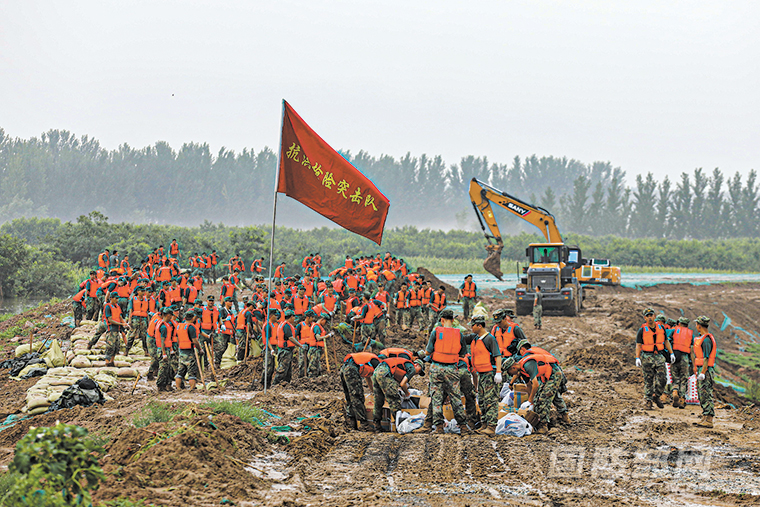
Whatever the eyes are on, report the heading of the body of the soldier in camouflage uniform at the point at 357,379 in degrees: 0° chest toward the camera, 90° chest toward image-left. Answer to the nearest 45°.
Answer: approximately 270°

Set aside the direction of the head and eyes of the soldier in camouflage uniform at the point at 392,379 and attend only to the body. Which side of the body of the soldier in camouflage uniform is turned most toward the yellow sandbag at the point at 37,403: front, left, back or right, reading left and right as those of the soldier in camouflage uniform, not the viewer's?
back

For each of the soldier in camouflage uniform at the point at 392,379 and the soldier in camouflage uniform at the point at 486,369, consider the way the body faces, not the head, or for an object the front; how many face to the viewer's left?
1

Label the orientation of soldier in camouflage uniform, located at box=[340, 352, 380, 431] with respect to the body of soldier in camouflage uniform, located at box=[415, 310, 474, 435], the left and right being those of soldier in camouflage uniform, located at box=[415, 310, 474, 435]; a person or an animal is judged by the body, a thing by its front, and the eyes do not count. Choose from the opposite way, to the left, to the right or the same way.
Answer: to the right

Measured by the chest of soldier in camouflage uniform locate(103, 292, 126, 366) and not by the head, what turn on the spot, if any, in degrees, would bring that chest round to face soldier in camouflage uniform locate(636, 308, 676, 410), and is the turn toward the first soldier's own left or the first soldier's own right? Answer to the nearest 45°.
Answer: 0° — they already face them

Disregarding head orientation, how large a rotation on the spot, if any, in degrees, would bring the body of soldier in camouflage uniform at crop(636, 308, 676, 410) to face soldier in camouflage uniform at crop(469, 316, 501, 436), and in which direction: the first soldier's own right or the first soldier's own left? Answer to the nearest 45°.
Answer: approximately 45° to the first soldier's own right

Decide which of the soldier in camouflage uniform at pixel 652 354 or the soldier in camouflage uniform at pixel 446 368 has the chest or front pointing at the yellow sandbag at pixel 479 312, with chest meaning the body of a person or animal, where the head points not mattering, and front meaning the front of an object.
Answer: the soldier in camouflage uniform at pixel 446 368

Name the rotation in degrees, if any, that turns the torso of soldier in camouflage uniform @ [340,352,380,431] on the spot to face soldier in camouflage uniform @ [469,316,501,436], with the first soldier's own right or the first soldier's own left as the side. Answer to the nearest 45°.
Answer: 0° — they already face them
